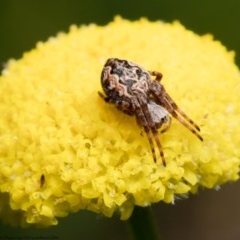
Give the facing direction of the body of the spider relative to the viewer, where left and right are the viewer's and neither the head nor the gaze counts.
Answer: facing the viewer and to the right of the viewer
